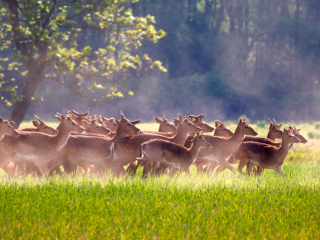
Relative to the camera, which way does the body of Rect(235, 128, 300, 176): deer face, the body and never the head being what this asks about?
to the viewer's right

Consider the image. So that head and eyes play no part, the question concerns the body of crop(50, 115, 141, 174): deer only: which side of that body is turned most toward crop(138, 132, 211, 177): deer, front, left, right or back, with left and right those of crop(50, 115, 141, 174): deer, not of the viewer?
front

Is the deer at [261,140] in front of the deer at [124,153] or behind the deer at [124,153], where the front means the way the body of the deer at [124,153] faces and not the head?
in front

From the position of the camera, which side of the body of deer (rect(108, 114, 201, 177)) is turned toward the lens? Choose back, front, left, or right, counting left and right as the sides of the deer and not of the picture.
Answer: right

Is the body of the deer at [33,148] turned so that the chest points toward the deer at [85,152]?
yes

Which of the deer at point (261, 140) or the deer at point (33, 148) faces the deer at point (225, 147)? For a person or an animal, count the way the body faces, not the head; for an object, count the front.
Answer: the deer at point (33, 148)

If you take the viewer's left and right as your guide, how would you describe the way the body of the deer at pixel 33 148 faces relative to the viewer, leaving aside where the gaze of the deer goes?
facing to the right of the viewer

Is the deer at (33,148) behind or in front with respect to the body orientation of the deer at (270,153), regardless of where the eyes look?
behind

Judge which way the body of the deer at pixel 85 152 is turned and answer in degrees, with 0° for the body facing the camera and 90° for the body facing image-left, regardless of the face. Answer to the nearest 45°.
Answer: approximately 270°

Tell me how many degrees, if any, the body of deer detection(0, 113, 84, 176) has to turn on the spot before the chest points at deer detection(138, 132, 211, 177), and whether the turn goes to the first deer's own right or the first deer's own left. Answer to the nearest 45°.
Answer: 0° — it already faces it

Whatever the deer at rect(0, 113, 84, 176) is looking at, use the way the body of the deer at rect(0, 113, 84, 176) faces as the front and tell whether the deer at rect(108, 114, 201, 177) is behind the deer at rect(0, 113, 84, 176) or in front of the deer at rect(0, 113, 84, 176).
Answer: in front

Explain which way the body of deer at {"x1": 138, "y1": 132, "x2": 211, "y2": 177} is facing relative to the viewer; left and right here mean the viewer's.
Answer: facing to the right of the viewer

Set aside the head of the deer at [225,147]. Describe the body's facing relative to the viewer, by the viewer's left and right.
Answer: facing to the right of the viewer

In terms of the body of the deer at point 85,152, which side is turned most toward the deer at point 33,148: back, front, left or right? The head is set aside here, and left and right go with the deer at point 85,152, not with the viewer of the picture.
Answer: back

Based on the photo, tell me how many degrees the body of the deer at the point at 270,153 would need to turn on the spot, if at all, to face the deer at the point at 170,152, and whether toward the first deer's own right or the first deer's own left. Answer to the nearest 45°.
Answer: approximately 135° to the first deer's own right

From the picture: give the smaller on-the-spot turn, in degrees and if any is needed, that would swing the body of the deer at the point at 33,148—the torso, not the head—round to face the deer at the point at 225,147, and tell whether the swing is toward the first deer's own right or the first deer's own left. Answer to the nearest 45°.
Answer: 0° — it already faces it
